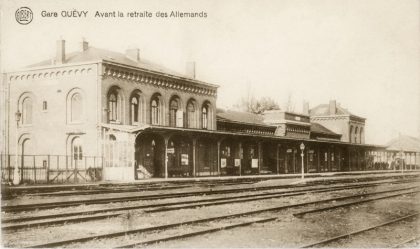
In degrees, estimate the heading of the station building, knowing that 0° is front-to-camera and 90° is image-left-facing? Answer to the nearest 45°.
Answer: approximately 315°
